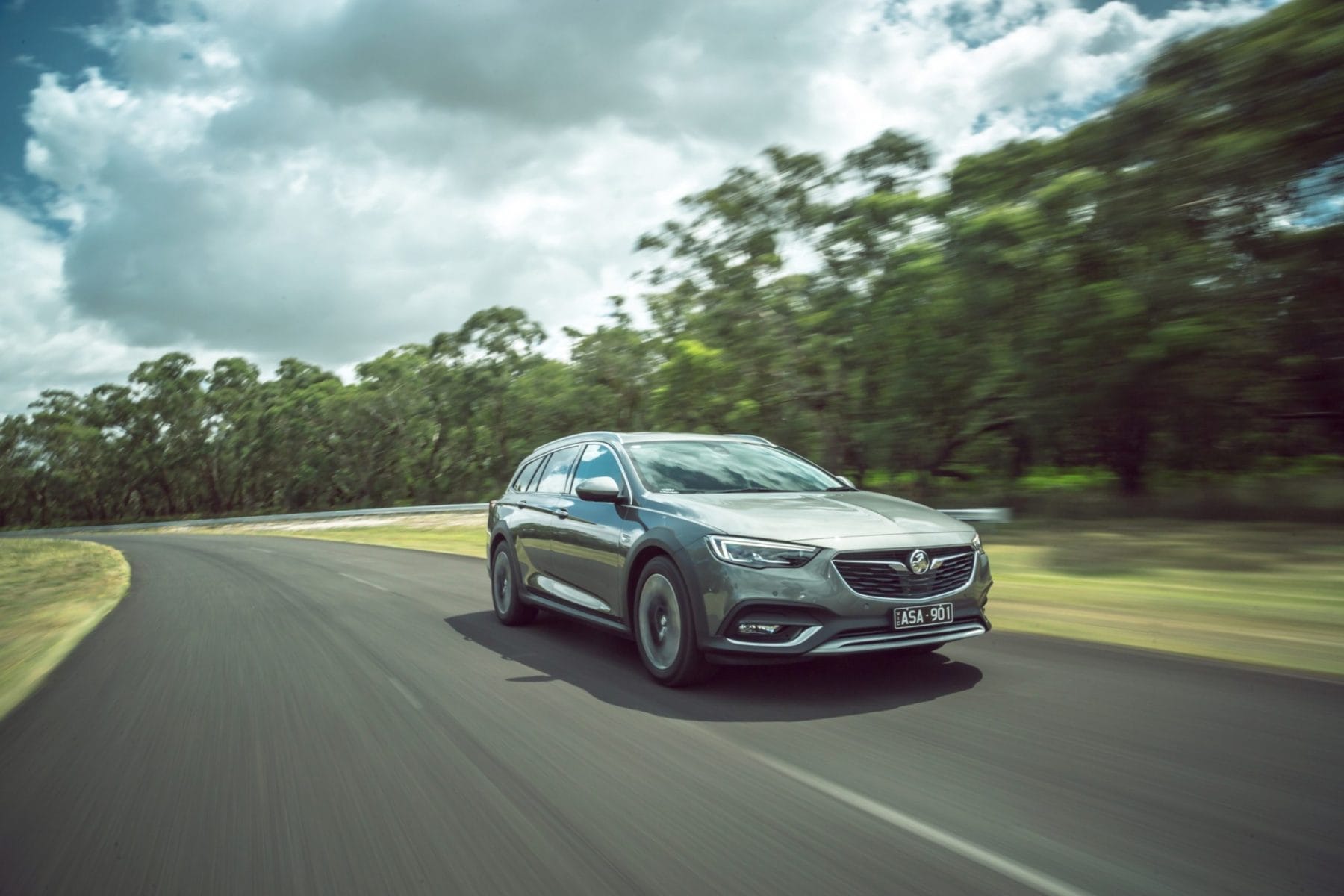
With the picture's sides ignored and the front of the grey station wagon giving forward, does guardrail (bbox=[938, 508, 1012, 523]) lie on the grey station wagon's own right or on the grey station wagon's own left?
on the grey station wagon's own left

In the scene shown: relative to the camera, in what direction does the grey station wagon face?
facing the viewer and to the right of the viewer
